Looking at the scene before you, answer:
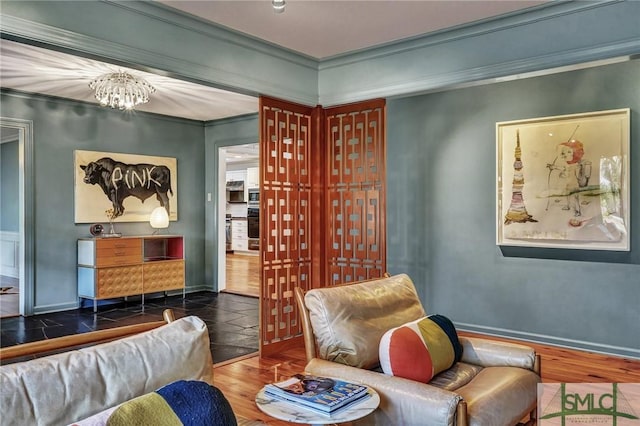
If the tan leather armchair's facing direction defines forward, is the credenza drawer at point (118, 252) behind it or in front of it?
behind

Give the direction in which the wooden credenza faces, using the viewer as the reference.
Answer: facing the viewer and to the right of the viewer

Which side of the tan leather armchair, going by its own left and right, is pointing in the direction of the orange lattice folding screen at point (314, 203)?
back

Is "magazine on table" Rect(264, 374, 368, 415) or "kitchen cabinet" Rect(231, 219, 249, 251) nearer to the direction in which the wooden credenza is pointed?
the magazine on table

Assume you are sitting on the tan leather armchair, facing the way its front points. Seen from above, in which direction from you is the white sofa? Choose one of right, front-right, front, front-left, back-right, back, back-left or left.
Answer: right

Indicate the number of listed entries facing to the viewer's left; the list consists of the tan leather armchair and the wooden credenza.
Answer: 0

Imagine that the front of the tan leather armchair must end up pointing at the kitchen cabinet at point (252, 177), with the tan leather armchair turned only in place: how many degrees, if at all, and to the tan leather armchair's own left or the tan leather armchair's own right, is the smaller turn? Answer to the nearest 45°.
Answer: approximately 180°

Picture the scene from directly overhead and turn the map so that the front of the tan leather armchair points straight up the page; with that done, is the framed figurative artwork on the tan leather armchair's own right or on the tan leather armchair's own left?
on the tan leather armchair's own left

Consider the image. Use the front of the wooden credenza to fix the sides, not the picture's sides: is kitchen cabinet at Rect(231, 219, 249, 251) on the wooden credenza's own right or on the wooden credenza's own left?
on the wooden credenza's own left

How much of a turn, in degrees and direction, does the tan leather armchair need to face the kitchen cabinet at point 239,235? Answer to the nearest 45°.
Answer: approximately 180°

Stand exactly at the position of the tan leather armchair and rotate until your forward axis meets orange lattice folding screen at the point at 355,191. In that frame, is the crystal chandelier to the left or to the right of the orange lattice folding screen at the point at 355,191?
left

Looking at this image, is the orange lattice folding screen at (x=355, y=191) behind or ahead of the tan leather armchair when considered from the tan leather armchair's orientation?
behind

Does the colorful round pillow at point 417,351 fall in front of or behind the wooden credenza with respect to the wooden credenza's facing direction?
in front
